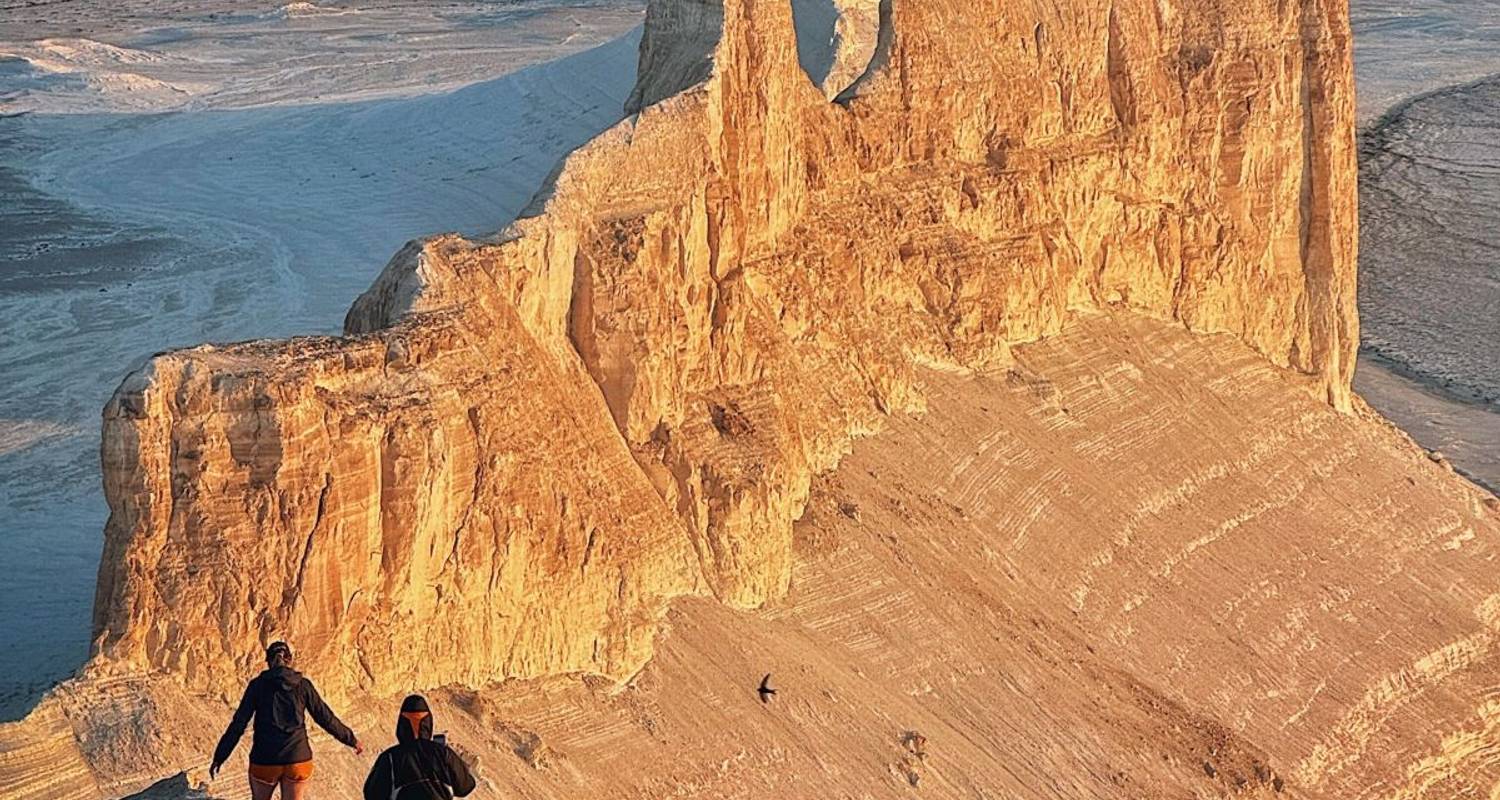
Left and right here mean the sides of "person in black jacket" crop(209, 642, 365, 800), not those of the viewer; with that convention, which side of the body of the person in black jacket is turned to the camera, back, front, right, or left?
back

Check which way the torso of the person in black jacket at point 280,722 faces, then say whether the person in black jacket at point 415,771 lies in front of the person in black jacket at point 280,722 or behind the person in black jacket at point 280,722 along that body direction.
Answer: behind
